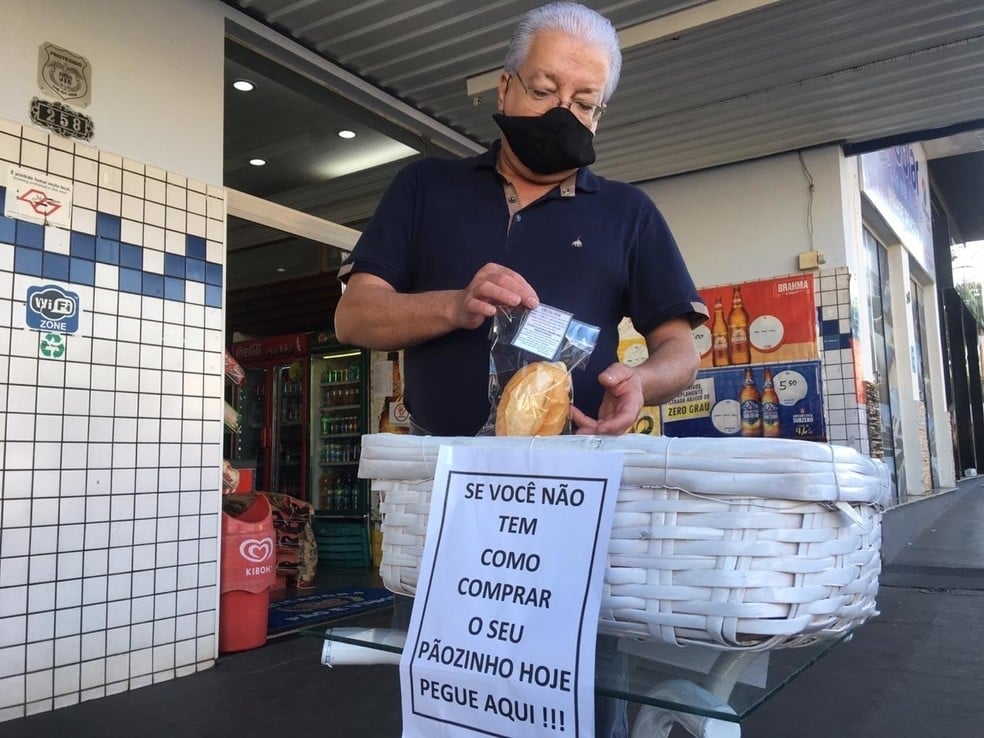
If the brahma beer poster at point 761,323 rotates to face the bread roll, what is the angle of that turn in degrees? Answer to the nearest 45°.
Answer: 0° — it already faces it

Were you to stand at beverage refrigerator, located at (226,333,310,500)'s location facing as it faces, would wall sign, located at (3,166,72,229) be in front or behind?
in front

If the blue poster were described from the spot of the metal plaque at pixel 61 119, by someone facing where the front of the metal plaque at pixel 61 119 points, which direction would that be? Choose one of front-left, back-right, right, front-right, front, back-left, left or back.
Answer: front-left

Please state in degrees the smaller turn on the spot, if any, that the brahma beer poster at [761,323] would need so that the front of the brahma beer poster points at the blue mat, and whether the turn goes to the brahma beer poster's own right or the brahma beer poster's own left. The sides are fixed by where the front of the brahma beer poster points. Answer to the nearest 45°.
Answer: approximately 45° to the brahma beer poster's own right

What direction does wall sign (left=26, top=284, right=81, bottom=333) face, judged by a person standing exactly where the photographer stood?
facing the viewer and to the right of the viewer

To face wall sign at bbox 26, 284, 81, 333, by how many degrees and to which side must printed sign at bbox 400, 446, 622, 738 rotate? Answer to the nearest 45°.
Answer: approximately 135° to its right

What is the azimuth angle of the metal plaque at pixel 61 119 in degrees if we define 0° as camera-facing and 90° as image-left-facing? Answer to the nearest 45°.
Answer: approximately 315°

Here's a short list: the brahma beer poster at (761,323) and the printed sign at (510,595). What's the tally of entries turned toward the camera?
2

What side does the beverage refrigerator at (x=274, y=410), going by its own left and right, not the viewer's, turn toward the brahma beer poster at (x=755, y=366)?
left

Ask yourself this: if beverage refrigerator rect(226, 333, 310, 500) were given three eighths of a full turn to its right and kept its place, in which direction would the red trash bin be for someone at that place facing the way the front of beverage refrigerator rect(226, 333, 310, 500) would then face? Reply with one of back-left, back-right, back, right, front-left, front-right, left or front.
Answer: back
